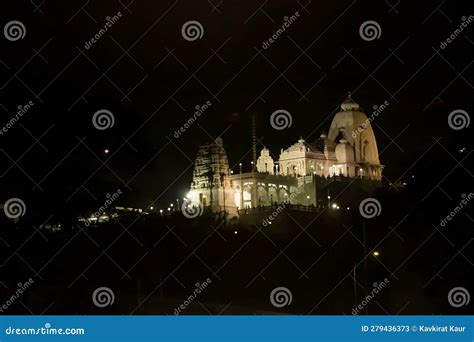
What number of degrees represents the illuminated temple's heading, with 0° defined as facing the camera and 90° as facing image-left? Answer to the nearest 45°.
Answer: approximately 45°
